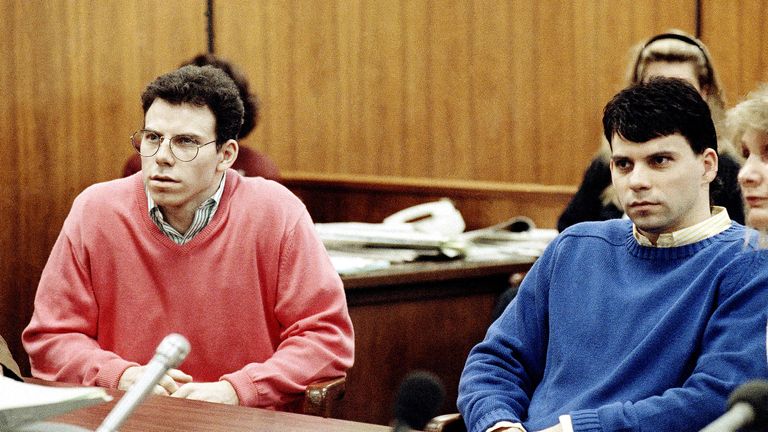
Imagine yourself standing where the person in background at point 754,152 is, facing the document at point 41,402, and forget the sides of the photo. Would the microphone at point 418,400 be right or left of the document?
left

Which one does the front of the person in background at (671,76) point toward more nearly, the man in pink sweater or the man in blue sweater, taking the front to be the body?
the man in blue sweater

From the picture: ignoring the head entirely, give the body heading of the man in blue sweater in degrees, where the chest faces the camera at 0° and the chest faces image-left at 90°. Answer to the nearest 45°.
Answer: approximately 45°

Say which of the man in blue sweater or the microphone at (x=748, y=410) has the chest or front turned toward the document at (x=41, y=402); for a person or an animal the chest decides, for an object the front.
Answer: the man in blue sweater

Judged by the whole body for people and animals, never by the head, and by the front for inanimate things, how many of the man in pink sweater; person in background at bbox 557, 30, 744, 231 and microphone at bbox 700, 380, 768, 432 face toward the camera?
2

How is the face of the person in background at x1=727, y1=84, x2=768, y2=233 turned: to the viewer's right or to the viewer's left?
to the viewer's left

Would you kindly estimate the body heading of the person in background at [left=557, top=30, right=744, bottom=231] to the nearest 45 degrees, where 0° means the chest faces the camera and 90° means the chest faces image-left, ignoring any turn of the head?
approximately 0°
